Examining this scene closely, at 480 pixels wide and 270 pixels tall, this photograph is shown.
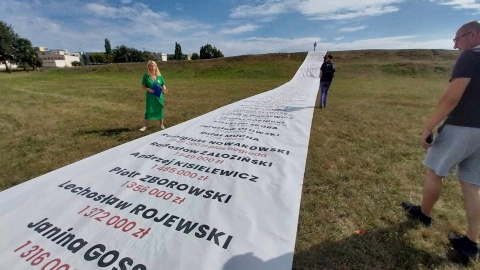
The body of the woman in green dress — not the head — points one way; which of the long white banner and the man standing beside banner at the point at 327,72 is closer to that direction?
the long white banner

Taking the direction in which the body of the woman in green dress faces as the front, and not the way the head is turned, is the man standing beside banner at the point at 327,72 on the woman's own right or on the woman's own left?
on the woman's own left

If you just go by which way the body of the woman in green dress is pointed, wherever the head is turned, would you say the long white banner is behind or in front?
in front

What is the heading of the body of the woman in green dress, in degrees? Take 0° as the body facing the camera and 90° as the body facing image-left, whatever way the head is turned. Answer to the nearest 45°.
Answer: approximately 0°
